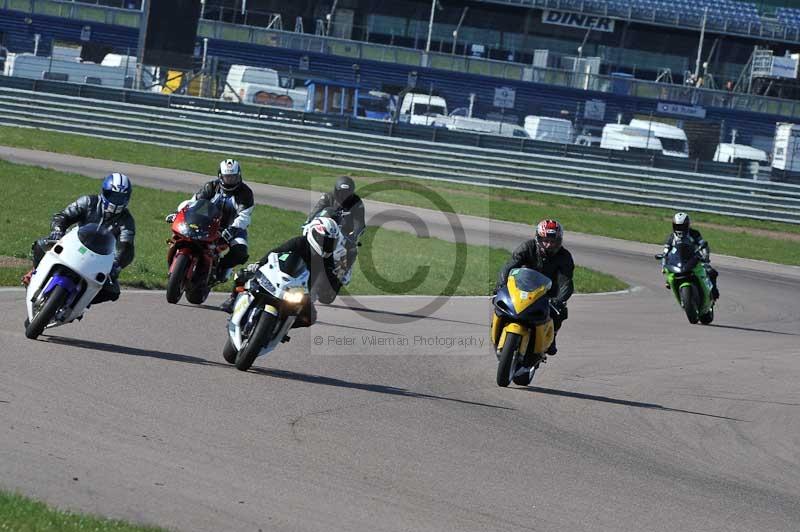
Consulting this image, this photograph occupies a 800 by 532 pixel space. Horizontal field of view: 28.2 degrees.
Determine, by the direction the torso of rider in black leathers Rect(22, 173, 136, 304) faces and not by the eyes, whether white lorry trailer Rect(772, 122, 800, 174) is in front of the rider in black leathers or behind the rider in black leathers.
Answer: behind

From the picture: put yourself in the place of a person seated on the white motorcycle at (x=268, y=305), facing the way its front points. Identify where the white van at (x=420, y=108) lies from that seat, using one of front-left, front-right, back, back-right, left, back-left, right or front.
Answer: back

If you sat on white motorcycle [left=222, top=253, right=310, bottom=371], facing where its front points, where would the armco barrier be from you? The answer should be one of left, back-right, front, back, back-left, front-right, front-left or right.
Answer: back

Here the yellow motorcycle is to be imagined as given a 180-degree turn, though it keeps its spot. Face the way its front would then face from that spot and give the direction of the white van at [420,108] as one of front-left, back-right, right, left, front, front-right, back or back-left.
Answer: front

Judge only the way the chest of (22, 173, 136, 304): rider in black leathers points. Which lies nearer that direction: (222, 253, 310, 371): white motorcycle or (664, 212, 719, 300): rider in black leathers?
the white motorcycle

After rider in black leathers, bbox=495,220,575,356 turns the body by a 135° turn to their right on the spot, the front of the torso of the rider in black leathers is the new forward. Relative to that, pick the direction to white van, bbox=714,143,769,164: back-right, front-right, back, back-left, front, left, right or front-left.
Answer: front-right

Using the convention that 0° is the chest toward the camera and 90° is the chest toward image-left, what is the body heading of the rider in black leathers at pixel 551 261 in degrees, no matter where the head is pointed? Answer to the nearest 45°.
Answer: approximately 0°

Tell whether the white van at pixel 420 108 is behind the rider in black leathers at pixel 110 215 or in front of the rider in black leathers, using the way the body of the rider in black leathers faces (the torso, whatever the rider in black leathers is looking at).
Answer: behind

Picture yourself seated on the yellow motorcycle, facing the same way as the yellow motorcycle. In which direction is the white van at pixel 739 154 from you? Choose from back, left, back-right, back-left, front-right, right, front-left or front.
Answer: back

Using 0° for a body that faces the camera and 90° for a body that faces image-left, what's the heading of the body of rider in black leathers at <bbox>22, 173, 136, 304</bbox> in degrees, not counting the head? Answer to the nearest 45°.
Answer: approximately 0°
